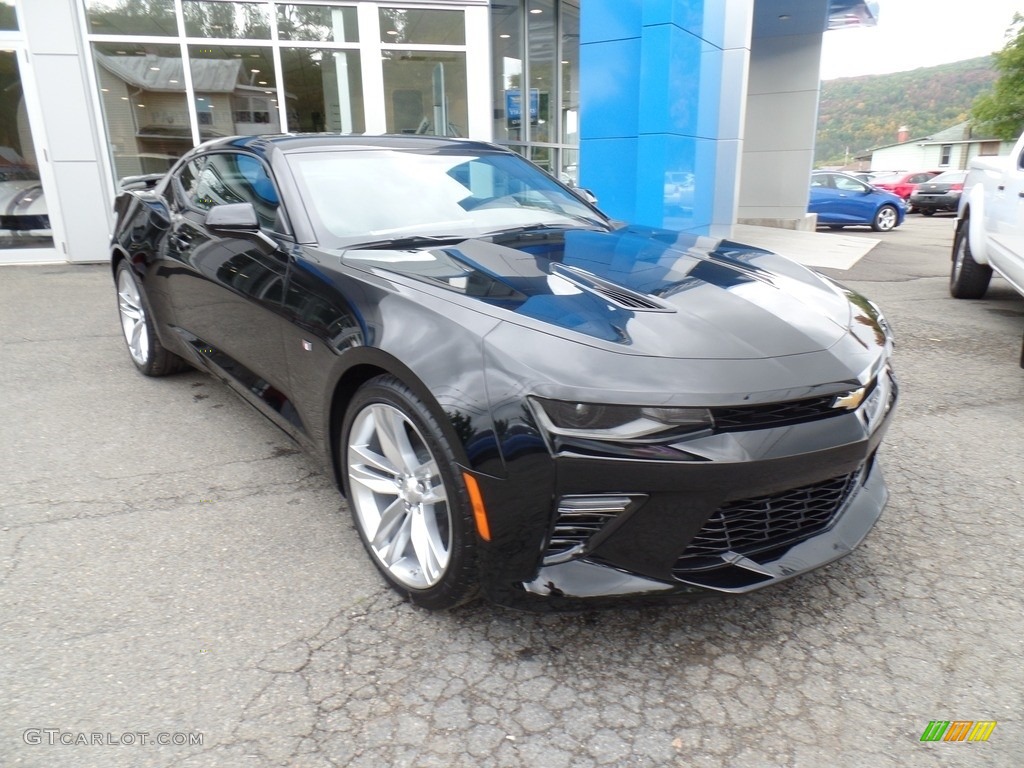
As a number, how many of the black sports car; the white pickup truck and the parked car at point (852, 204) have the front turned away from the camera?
0

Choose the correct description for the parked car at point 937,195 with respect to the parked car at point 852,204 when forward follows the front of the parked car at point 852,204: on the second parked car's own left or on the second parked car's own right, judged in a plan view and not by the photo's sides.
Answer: on the second parked car's own left

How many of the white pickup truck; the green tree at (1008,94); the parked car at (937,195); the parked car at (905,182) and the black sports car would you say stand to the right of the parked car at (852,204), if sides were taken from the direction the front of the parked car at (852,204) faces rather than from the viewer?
2

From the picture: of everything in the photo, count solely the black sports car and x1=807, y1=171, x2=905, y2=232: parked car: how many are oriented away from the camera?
0

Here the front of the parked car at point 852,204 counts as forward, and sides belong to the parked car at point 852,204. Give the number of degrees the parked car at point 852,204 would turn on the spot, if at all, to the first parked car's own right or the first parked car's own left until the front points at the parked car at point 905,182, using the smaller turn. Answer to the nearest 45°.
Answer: approximately 90° to the first parked car's own left

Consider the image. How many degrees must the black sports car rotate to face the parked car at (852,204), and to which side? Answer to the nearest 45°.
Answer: approximately 90° to its left

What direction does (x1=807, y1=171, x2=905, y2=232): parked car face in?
to the viewer's right

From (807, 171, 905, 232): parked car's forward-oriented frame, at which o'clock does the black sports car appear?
The black sports car is roughly at 3 o'clock from the parked car.

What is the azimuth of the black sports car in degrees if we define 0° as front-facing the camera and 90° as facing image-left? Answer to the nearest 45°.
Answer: approximately 315°
